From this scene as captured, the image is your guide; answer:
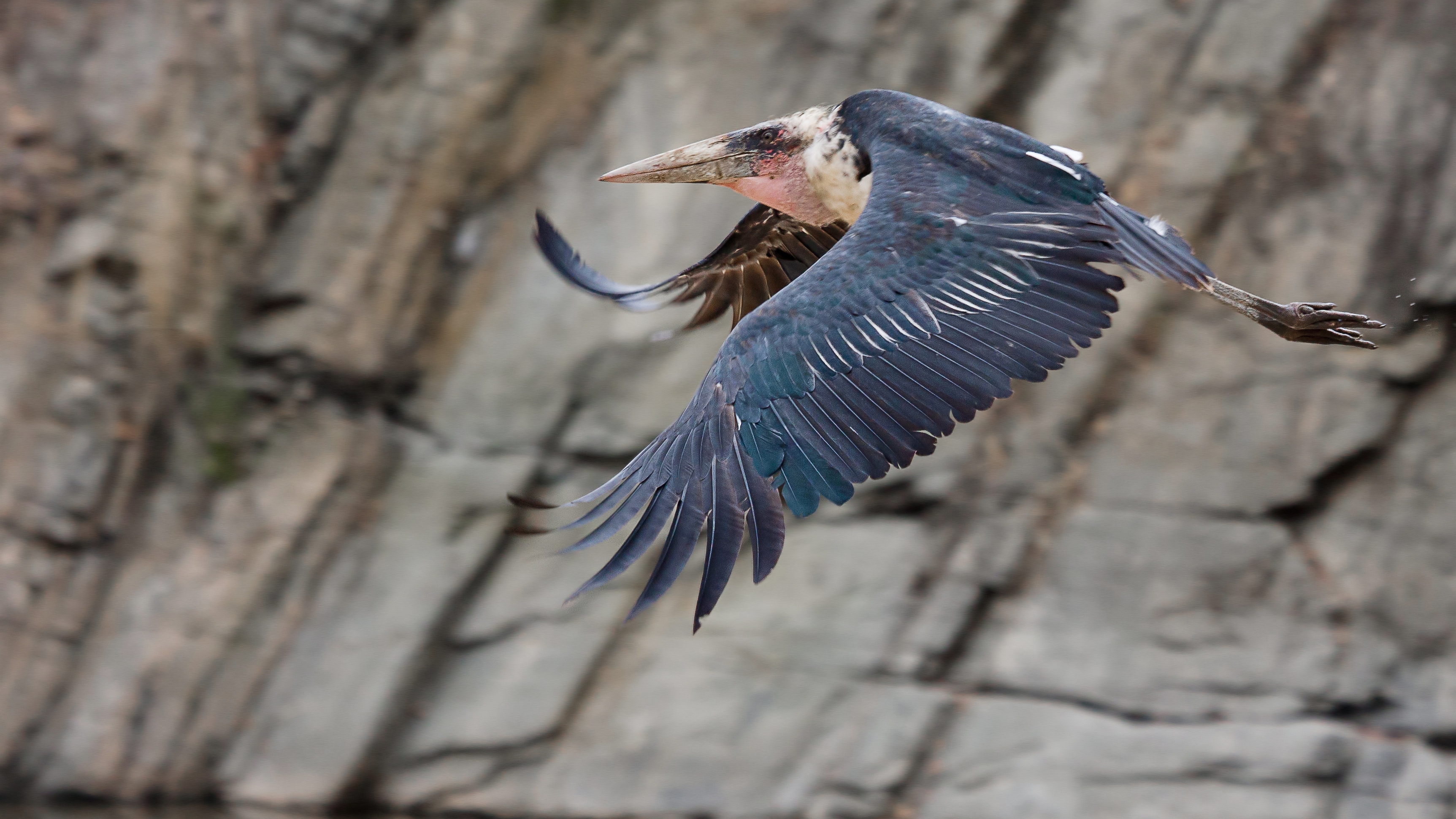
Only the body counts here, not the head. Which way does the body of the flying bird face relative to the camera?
to the viewer's left
